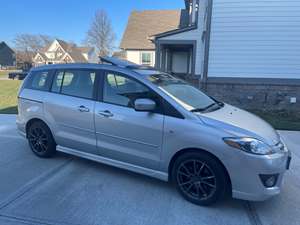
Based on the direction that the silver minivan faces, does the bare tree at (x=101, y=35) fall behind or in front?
behind

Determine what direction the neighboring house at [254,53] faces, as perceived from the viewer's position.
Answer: facing to the left of the viewer

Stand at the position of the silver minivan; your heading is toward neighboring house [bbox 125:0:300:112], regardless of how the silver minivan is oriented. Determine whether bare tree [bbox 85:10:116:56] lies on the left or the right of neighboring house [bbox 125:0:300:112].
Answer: left

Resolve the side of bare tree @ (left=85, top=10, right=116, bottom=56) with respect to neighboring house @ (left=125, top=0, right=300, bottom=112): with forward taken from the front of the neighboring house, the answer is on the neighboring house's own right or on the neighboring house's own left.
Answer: on the neighboring house's own right

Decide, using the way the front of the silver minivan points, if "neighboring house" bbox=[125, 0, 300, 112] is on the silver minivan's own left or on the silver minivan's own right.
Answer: on the silver minivan's own left

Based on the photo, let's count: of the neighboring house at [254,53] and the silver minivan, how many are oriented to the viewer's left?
1
